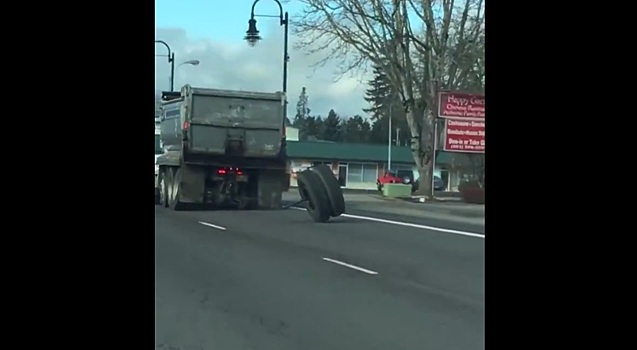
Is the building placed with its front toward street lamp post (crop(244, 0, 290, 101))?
yes

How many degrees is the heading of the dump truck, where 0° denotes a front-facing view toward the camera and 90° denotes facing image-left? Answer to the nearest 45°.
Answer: approximately 180°

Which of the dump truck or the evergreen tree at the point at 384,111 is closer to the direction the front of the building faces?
the dump truck

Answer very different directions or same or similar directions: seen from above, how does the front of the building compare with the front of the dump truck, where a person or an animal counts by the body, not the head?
very different directions

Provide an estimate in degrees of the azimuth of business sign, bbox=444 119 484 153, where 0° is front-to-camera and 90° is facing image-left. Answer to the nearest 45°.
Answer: approximately 0°

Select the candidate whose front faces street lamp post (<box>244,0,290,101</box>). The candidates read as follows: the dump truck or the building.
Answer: the building
